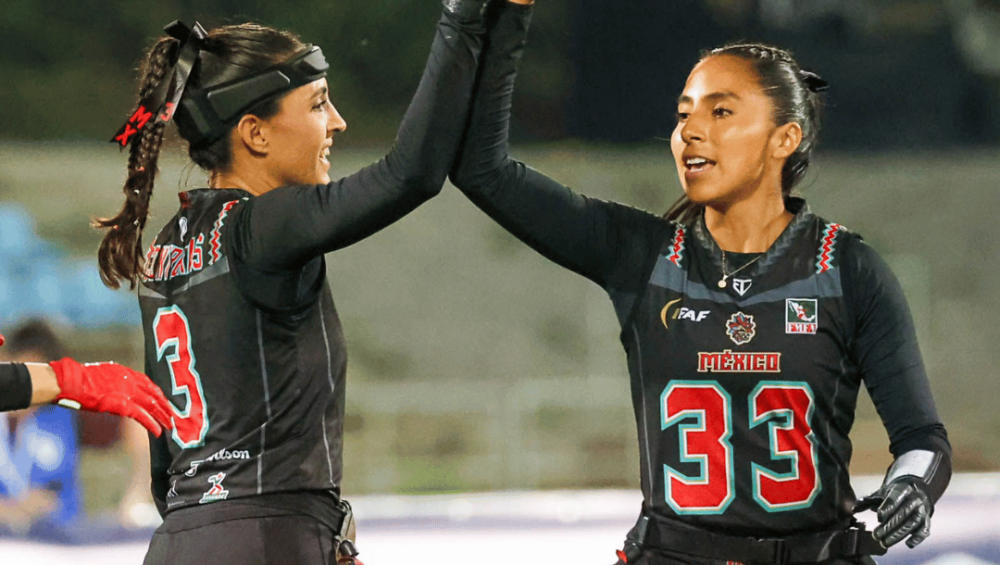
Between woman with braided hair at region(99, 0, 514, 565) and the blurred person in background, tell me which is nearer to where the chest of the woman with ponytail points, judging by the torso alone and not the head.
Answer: the woman with braided hair

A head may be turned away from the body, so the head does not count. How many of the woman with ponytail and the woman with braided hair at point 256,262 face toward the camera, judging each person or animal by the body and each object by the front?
1

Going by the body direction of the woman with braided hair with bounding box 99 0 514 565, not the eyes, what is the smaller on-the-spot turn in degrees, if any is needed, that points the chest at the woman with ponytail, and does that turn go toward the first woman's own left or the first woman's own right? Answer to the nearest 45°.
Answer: approximately 45° to the first woman's own right

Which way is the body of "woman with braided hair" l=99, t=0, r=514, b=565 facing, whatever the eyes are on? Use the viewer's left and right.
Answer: facing away from the viewer and to the right of the viewer

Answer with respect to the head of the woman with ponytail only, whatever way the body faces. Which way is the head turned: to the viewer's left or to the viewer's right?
to the viewer's left

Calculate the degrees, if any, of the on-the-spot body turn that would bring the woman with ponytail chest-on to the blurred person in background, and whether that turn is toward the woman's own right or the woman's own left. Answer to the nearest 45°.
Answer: approximately 135° to the woman's own right

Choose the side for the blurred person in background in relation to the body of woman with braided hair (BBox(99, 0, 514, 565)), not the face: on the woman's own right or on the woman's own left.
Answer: on the woman's own left

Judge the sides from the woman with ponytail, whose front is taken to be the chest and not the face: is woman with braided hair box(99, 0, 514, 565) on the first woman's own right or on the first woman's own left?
on the first woman's own right

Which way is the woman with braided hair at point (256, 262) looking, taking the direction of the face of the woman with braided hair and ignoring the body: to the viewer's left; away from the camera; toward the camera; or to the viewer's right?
to the viewer's right
